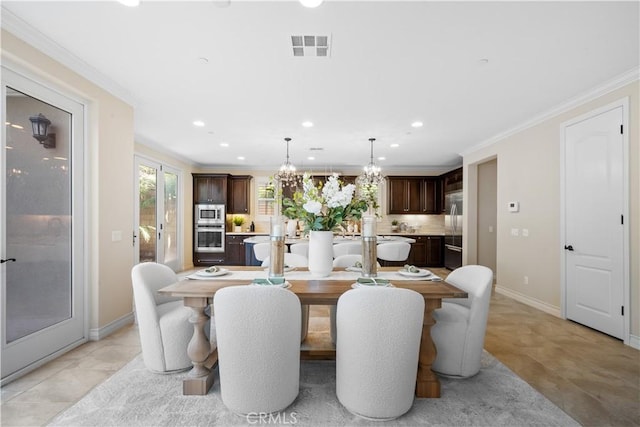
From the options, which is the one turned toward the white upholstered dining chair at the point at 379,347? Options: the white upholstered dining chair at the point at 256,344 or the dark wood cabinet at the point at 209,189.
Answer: the dark wood cabinet

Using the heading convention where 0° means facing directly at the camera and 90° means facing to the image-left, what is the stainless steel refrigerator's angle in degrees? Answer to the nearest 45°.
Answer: approximately 45°

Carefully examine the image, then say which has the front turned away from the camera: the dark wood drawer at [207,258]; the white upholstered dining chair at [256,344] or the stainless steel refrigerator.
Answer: the white upholstered dining chair

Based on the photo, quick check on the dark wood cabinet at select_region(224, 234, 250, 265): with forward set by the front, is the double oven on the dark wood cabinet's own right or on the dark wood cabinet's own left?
on the dark wood cabinet's own right

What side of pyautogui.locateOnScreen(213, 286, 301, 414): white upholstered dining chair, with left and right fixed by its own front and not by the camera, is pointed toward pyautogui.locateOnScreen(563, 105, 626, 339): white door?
right

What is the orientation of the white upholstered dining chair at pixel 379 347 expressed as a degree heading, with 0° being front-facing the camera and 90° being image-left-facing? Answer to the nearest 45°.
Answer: approximately 180°
